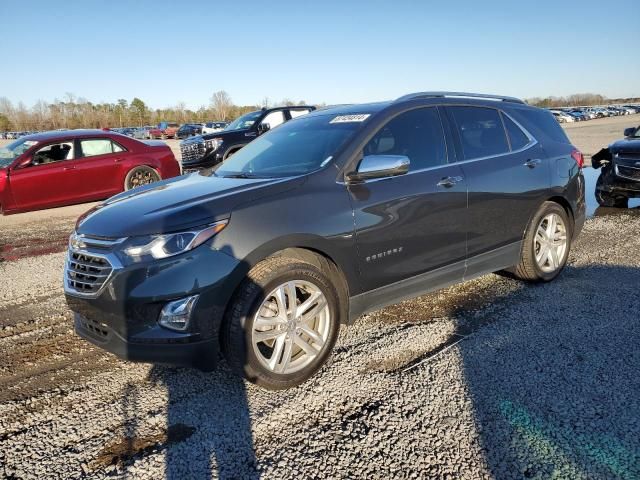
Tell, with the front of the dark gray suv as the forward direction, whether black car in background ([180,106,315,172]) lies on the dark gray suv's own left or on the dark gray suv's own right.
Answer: on the dark gray suv's own right

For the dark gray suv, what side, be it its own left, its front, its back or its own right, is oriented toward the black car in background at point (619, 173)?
back

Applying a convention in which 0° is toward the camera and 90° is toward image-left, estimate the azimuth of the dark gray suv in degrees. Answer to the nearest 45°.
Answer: approximately 45°

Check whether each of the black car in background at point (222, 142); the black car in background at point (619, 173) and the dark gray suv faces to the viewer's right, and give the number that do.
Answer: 0

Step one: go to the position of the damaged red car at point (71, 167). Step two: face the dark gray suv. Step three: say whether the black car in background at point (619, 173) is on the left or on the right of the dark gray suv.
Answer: left

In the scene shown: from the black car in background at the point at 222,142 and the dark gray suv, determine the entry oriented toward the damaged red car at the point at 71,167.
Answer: the black car in background

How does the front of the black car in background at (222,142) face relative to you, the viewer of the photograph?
facing the viewer and to the left of the viewer

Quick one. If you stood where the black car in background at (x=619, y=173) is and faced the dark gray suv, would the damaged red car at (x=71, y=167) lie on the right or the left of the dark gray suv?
right

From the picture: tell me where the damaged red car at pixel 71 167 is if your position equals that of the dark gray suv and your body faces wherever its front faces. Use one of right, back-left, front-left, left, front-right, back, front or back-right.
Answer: right

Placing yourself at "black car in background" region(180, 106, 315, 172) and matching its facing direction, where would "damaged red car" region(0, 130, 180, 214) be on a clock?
The damaged red car is roughly at 12 o'clock from the black car in background.

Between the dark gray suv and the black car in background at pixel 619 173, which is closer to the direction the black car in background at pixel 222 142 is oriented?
the dark gray suv

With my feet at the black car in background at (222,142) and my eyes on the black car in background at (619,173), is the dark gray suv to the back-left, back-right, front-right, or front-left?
front-right

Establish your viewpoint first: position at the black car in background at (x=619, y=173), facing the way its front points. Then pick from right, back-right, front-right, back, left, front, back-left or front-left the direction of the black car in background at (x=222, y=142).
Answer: front-right

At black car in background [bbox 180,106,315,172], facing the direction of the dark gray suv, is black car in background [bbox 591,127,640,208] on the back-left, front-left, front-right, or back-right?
front-left

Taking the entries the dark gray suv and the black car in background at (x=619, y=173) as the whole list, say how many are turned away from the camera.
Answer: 0
